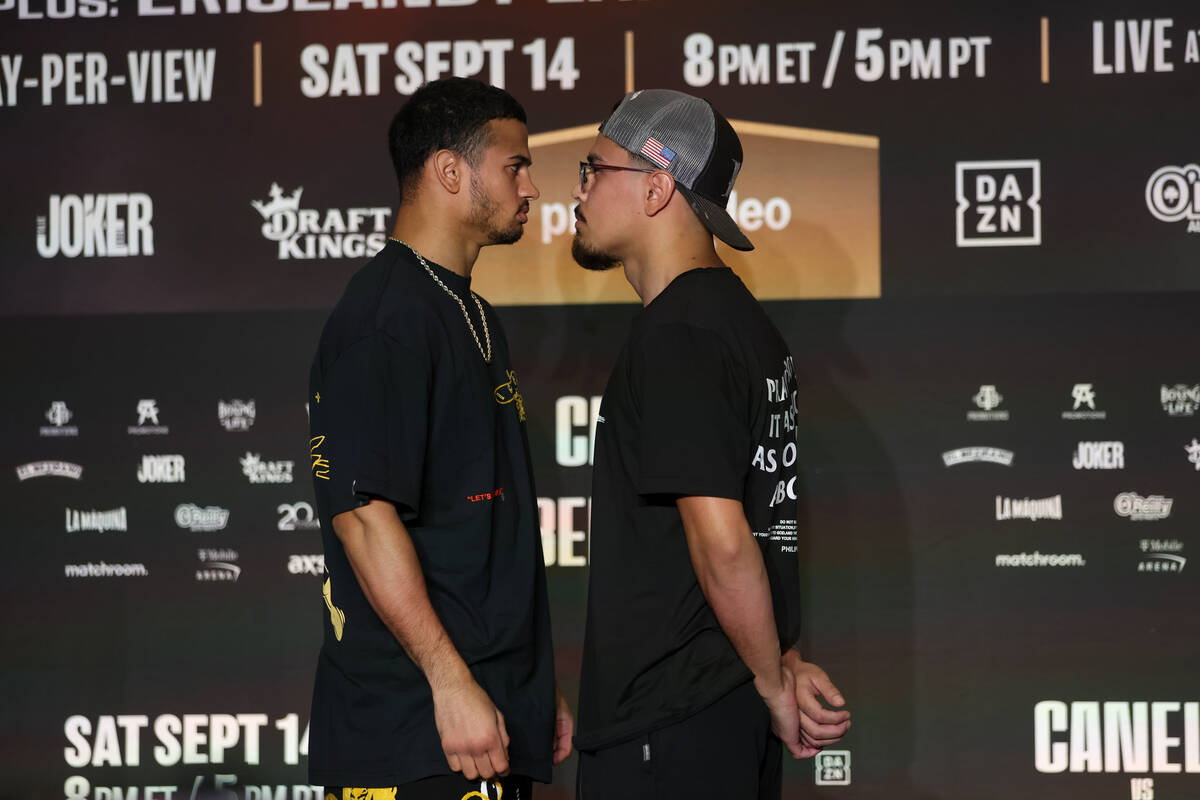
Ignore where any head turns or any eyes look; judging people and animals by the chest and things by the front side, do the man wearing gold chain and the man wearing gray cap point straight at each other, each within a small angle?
yes

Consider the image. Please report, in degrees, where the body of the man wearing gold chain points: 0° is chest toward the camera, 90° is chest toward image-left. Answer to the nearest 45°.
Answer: approximately 270°

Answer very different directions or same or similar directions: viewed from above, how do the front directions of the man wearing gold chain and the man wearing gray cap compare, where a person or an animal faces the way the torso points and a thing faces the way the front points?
very different directions

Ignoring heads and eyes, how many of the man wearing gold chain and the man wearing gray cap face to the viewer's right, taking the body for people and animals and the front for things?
1

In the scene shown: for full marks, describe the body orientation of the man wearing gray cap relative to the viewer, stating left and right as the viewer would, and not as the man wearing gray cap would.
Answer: facing to the left of the viewer

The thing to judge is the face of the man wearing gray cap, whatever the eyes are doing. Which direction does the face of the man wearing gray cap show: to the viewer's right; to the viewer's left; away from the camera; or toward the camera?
to the viewer's left

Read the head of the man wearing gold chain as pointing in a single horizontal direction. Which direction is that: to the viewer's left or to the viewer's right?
to the viewer's right
